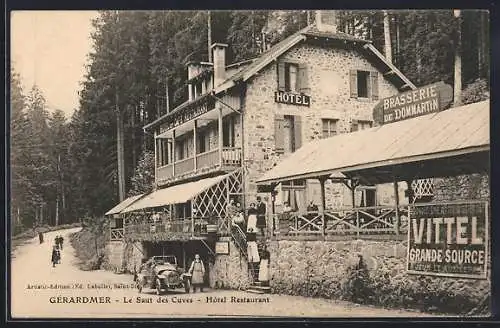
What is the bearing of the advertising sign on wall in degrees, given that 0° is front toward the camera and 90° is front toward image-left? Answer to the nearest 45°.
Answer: approximately 0°

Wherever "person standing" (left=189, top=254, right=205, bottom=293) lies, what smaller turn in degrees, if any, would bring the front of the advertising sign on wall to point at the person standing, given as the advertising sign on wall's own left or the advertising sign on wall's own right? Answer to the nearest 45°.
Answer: approximately 45° to the advertising sign on wall's own right

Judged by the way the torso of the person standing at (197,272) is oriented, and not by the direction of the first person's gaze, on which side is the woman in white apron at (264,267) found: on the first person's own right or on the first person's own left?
on the first person's own left

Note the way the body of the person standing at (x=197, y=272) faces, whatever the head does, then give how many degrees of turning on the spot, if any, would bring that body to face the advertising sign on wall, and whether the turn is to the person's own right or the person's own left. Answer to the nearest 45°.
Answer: approximately 135° to the person's own left

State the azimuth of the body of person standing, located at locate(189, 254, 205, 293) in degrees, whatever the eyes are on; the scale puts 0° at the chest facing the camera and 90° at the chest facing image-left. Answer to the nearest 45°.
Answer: approximately 0°
